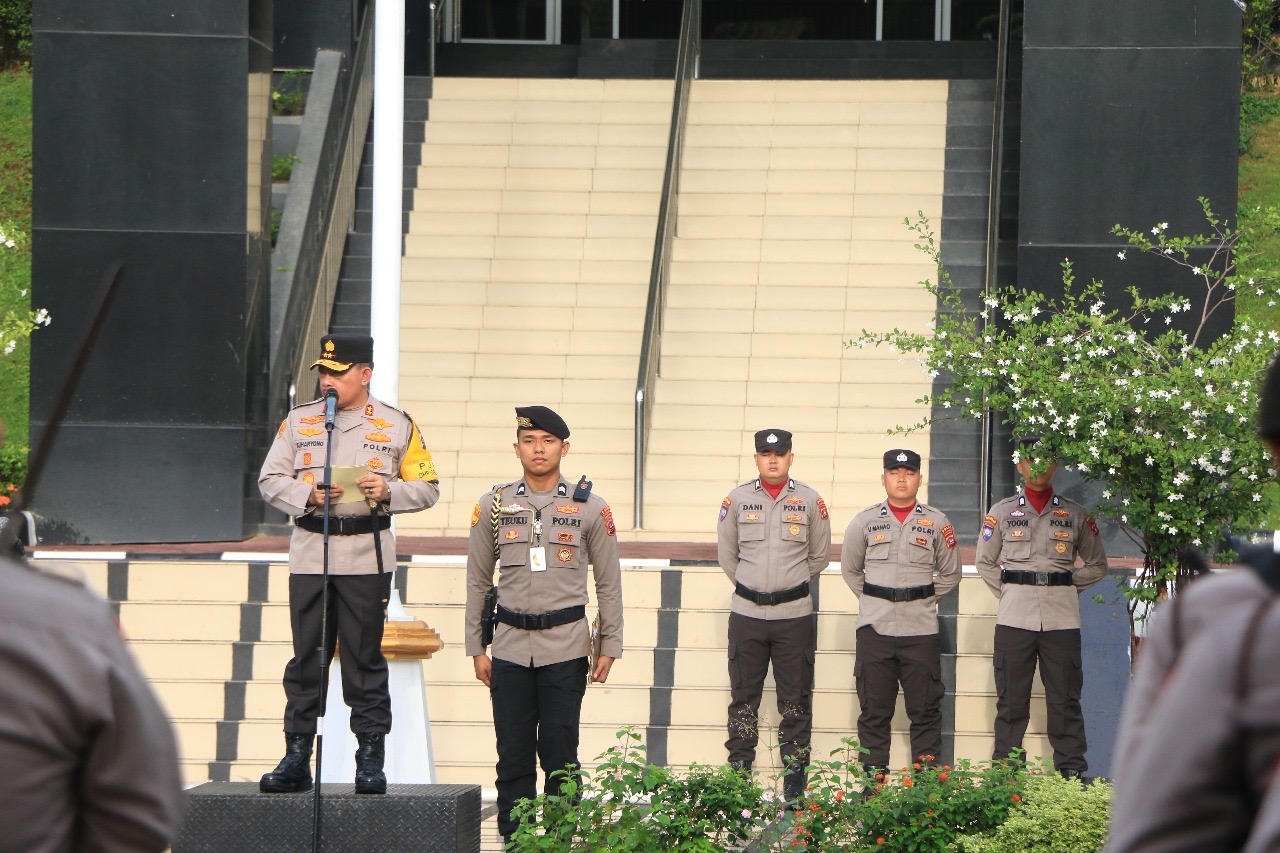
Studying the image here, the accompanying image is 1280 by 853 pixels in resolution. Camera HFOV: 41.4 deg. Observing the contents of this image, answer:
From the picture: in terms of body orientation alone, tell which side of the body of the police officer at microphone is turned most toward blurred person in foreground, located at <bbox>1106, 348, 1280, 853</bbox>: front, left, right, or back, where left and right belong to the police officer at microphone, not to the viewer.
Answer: front

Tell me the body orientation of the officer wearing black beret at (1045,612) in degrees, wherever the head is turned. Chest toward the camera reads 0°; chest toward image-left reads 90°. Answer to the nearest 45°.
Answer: approximately 0°

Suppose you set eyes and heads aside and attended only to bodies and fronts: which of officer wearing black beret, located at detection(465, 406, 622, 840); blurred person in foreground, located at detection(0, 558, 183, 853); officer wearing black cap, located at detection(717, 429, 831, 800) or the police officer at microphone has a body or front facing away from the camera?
the blurred person in foreground

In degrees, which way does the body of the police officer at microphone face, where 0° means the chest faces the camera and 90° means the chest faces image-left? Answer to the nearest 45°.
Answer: approximately 0°

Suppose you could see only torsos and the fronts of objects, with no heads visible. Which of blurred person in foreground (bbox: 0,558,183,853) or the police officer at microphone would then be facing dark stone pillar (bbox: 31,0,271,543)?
the blurred person in foreground

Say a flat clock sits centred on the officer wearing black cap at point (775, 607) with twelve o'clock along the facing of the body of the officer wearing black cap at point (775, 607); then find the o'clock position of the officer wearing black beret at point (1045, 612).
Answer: the officer wearing black beret at point (1045, 612) is roughly at 9 o'clock from the officer wearing black cap at point (775, 607).

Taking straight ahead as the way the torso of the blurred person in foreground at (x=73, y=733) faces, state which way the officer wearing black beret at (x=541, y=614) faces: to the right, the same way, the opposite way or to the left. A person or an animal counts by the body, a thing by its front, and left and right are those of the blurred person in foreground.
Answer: the opposite way

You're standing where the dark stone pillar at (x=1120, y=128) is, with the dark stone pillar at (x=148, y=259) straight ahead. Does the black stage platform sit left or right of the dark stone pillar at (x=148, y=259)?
left

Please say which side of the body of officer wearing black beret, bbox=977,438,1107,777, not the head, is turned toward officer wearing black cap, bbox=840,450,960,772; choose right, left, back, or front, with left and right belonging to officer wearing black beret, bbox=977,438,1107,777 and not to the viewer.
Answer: right

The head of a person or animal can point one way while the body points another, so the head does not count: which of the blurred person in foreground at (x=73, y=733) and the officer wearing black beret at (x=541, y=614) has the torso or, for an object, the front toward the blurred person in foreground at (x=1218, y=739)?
the officer wearing black beret

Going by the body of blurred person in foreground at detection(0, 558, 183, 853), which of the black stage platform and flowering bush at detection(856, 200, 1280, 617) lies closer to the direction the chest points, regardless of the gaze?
the black stage platform

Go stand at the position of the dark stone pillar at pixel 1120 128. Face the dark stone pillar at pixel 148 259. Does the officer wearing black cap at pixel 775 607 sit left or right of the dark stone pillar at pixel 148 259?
left

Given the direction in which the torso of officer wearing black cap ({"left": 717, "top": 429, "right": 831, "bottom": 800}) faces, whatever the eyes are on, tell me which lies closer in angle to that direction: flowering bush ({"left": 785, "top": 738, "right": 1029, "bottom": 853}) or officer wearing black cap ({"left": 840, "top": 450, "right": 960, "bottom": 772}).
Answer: the flowering bush

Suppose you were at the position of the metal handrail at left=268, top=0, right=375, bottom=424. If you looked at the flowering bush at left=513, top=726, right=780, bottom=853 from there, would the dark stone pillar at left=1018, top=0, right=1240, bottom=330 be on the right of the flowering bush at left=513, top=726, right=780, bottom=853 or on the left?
left

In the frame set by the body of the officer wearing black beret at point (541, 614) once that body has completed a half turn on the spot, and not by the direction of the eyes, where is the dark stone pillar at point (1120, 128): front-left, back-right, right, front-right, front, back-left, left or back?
front-right
